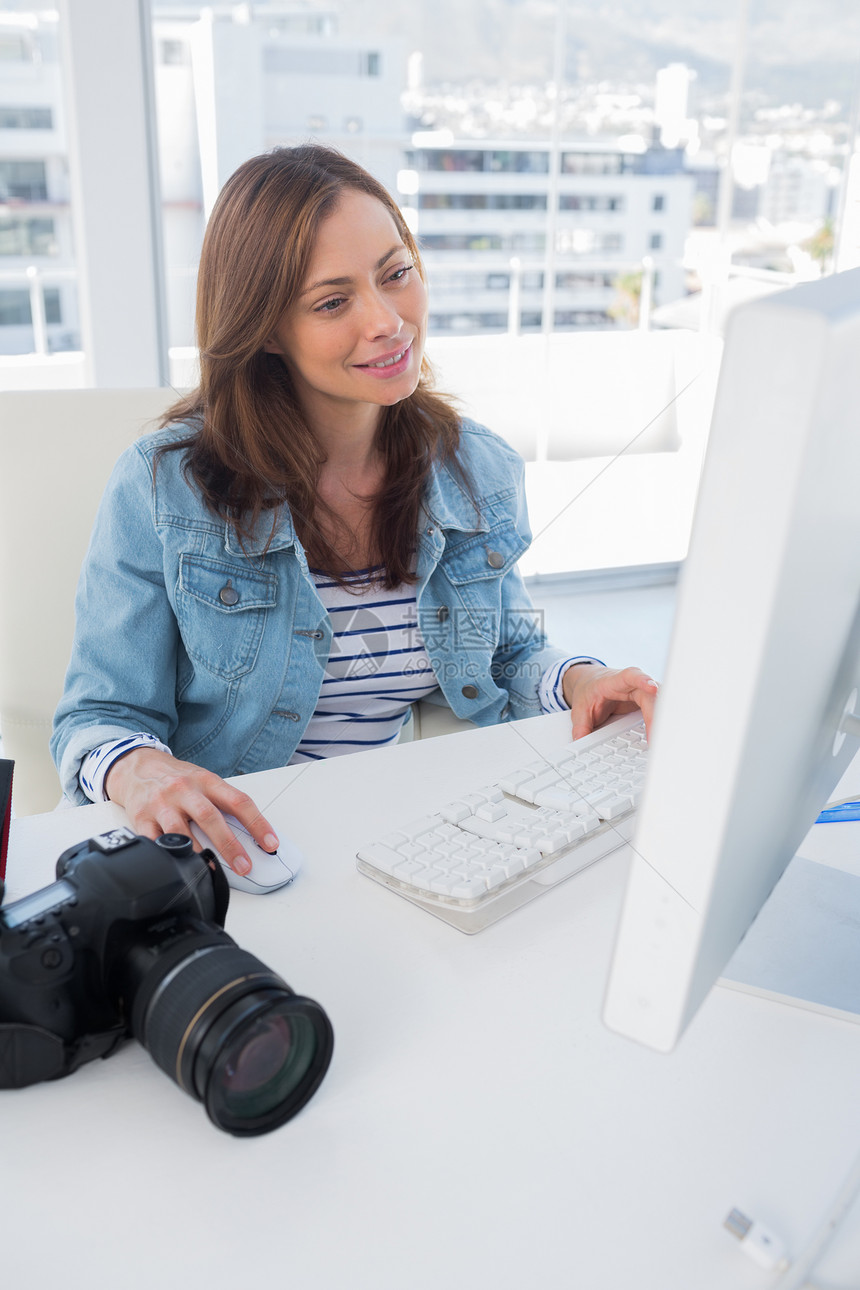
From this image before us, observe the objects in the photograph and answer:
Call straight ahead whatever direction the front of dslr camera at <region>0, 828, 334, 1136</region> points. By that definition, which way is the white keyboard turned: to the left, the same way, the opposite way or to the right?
the opposite way

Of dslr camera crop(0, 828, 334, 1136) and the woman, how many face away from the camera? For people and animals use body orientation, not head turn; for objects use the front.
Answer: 0

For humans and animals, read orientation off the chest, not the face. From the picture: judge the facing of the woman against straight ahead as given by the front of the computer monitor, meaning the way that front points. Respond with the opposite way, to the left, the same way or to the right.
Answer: the opposite way

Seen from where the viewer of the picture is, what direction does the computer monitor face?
facing away from the viewer and to the left of the viewer

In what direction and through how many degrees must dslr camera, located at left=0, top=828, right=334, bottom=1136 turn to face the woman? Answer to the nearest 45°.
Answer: approximately 135° to its left

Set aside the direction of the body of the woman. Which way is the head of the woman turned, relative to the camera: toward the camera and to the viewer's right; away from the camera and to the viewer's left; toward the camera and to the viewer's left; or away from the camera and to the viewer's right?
toward the camera and to the viewer's right

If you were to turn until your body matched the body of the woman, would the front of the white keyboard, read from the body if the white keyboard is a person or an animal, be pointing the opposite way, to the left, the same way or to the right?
the opposite way

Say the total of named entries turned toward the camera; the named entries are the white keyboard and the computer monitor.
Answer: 0

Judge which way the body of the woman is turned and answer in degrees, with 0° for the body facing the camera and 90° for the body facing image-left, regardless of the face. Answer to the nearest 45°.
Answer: approximately 315°

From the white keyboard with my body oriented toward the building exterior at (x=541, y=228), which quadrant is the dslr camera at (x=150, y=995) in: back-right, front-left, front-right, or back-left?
back-left

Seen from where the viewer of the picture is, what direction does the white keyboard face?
facing away from the viewer and to the left of the viewer

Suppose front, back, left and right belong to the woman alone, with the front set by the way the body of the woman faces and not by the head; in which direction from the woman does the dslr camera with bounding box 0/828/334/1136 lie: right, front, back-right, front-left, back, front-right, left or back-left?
front-right

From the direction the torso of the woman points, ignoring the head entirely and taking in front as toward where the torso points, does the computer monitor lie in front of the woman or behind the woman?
in front

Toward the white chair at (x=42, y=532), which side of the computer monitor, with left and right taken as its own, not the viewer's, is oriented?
front

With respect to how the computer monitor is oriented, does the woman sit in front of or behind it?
in front
